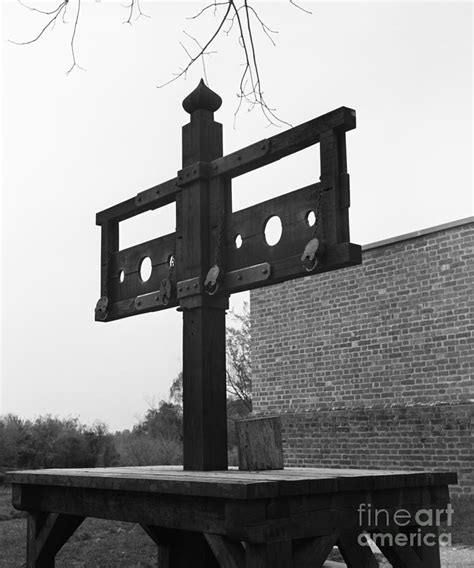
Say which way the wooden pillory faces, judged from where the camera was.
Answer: facing the viewer and to the left of the viewer
